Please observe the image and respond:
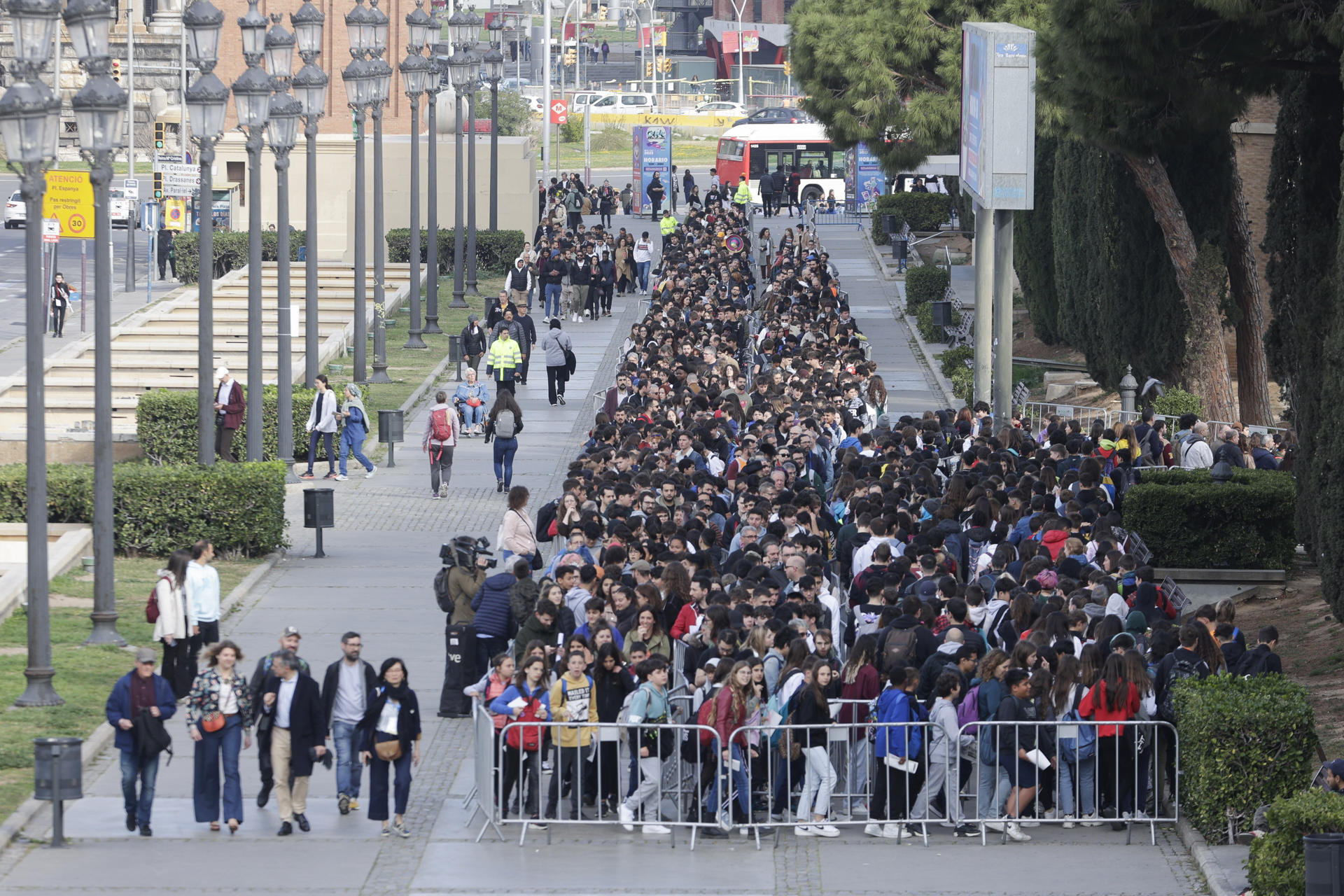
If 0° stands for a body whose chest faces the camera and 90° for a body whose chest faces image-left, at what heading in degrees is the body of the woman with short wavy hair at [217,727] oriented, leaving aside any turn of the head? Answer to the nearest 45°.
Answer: approximately 0°

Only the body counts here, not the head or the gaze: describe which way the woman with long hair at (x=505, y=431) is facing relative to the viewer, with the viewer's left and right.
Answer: facing away from the viewer

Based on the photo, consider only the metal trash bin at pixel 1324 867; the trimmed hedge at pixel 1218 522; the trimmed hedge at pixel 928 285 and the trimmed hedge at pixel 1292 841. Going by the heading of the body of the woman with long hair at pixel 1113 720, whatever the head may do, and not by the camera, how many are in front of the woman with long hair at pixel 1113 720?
2

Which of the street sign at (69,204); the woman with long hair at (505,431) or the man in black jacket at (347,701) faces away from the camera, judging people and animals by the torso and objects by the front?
the woman with long hair

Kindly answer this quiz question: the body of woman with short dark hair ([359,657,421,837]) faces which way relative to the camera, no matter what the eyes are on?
toward the camera

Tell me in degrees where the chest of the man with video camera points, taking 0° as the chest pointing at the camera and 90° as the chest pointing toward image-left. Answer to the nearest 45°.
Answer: approximately 270°

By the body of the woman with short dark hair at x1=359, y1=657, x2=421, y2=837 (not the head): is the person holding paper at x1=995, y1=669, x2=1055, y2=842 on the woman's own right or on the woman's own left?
on the woman's own left

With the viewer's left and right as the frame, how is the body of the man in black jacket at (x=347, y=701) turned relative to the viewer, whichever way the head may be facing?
facing the viewer

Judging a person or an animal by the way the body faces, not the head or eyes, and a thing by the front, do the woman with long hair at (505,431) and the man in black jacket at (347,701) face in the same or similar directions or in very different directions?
very different directions

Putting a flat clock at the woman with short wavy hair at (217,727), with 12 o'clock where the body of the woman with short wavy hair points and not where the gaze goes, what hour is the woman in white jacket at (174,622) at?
The woman in white jacket is roughly at 6 o'clock from the woman with short wavy hair.

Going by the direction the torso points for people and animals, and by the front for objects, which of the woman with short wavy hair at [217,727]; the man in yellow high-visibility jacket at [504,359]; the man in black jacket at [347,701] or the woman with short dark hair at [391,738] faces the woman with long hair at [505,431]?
the man in yellow high-visibility jacket

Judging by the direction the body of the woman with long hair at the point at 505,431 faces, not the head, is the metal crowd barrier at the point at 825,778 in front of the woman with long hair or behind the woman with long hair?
behind

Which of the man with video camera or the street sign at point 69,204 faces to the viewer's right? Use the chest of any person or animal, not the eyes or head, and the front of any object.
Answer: the man with video camera

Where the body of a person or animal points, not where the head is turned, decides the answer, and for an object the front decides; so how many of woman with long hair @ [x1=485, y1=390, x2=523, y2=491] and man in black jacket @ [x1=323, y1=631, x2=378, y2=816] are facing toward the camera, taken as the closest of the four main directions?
1

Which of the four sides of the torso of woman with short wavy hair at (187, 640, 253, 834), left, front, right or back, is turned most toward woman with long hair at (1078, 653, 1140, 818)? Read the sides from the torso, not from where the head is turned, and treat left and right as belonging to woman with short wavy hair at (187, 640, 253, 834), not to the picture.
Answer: left
